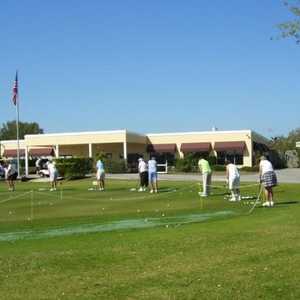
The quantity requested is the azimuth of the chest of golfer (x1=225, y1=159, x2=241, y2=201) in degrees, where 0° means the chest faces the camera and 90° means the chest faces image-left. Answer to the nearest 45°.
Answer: approximately 90°

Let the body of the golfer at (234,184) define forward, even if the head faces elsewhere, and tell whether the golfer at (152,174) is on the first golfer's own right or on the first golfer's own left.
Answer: on the first golfer's own right

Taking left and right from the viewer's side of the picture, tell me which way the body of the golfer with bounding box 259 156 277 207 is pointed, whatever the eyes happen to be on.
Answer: facing to the left of the viewer
